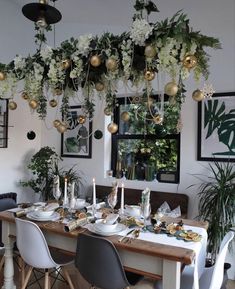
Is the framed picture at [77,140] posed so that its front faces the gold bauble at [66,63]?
yes

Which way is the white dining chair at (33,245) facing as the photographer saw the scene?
facing away from the viewer and to the right of the viewer

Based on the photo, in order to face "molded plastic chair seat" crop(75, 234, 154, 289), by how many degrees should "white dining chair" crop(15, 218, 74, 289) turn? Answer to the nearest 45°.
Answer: approximately 90° to its right

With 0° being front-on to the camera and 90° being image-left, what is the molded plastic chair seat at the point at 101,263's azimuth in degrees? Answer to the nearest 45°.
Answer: approximately 225°
